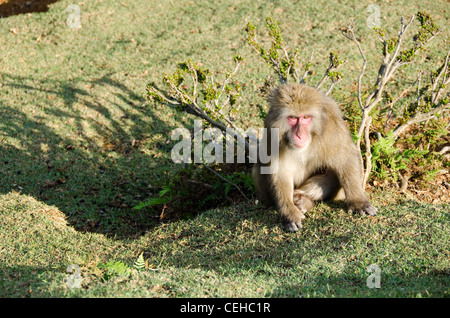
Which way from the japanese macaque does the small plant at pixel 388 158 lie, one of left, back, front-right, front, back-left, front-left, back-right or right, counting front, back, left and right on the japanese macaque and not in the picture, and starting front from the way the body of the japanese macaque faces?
back-left

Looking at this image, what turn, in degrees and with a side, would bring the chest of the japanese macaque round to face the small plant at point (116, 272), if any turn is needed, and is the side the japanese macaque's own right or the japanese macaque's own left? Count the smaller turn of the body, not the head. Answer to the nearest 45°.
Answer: approximately 45° to the japanese macaque's own right

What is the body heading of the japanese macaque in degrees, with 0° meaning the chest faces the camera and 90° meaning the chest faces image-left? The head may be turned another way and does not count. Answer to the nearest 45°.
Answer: approximately 0°
